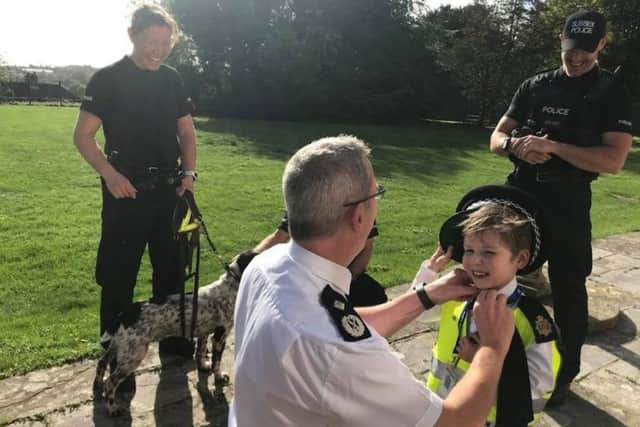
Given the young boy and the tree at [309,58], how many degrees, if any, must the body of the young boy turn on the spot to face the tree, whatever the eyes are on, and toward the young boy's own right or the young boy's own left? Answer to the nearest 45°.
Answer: approximately 135° to the young boy's own right

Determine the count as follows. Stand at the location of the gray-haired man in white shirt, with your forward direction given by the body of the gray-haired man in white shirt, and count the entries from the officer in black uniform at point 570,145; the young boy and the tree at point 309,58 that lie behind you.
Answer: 0

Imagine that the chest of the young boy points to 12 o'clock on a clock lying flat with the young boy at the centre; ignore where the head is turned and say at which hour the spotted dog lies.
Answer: The spotted dog is roughly at 2 o'clock from the young boy.

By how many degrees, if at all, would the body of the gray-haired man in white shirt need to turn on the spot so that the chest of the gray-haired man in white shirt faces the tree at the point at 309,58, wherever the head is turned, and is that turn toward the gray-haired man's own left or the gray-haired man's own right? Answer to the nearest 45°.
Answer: approximately 45° to the gray-haired man's own left

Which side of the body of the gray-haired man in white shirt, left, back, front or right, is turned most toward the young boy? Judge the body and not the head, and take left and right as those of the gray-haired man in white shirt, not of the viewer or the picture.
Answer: front

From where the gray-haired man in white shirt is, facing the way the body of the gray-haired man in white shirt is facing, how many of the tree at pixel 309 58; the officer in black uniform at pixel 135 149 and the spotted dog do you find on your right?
0

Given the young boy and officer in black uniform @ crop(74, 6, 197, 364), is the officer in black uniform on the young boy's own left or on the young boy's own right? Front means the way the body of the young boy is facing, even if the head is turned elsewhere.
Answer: on the young boy's own right

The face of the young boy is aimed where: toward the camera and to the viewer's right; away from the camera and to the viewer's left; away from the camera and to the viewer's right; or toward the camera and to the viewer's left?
toward the camera and to the viewer's left

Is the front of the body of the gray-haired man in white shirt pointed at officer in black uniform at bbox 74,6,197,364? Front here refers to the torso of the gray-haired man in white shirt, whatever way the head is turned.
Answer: no

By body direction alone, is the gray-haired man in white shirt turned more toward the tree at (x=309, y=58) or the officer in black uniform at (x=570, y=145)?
the officer in black uniform

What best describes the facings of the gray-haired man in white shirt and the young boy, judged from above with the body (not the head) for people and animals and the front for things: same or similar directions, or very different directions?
very different directions

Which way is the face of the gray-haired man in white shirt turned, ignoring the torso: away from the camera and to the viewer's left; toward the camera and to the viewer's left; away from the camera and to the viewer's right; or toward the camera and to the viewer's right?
away from the camera and to the viewer's right

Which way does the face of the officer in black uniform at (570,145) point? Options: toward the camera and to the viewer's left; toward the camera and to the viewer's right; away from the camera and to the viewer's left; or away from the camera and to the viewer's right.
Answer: toward the camera and to the viewer's left

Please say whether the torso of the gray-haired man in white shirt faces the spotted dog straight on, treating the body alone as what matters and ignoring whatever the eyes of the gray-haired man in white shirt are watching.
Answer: no

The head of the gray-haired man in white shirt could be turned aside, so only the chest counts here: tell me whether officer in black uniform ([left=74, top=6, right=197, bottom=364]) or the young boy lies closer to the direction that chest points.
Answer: the young boy

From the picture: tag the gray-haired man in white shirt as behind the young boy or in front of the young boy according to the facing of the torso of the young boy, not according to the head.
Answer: in front

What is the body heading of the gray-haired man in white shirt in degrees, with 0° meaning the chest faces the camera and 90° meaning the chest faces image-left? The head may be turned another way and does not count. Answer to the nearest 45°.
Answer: approximately 225°

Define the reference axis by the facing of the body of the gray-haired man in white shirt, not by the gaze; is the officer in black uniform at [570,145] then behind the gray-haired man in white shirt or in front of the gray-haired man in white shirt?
in front

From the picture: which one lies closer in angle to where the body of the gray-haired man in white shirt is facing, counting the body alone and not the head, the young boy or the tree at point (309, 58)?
the young boy
